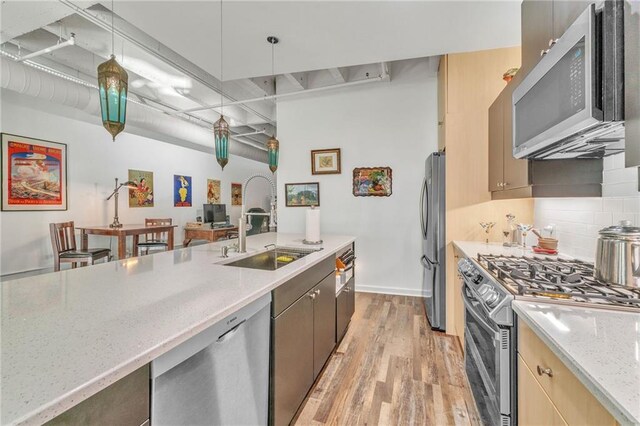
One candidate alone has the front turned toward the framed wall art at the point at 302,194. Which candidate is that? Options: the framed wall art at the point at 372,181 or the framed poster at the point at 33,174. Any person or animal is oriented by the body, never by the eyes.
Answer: the framed poster

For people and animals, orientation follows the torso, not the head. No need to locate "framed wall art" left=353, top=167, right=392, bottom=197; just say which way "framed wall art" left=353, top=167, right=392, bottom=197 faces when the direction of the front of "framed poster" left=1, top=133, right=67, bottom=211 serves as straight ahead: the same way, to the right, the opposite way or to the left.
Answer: to the right

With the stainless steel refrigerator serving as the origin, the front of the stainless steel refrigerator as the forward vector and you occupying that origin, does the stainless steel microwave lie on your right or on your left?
on your left

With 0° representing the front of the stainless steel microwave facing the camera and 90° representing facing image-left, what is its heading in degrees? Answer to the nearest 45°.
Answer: approximately 45°

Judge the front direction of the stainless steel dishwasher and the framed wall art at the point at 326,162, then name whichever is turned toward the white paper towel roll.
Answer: the framed wall art

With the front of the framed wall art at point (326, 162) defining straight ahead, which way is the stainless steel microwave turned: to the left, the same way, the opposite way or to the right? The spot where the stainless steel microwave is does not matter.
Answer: to the right

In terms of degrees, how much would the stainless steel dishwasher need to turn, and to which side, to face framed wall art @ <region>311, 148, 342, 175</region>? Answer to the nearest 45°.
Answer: approximately 90° to its left
